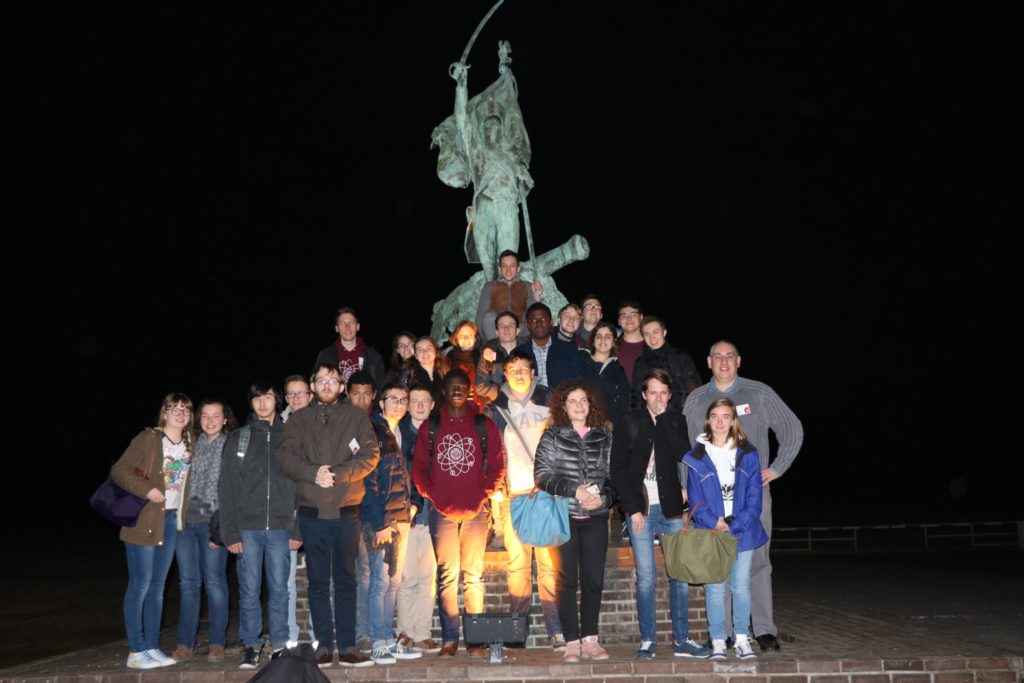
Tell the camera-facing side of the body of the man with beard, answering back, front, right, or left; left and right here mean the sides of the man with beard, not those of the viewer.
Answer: front

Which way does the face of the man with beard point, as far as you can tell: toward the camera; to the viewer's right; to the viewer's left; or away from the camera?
toward the camera

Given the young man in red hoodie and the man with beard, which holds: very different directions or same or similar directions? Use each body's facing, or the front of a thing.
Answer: same or similar directions

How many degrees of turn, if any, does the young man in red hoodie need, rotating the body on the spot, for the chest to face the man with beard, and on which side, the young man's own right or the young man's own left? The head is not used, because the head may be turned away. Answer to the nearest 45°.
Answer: approximately 90° to the young man's own right

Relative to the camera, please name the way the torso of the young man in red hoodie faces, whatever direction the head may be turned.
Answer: toward the camera

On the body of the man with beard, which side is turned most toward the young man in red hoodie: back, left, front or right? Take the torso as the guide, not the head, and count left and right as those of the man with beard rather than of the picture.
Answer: left

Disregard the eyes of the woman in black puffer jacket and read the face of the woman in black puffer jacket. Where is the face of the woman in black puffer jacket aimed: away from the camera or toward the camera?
toward the camera

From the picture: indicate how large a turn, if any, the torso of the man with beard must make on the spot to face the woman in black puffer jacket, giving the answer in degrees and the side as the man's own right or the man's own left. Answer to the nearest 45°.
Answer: approximately 90° to the man's own left

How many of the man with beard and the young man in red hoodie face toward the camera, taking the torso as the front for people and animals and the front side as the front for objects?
2
